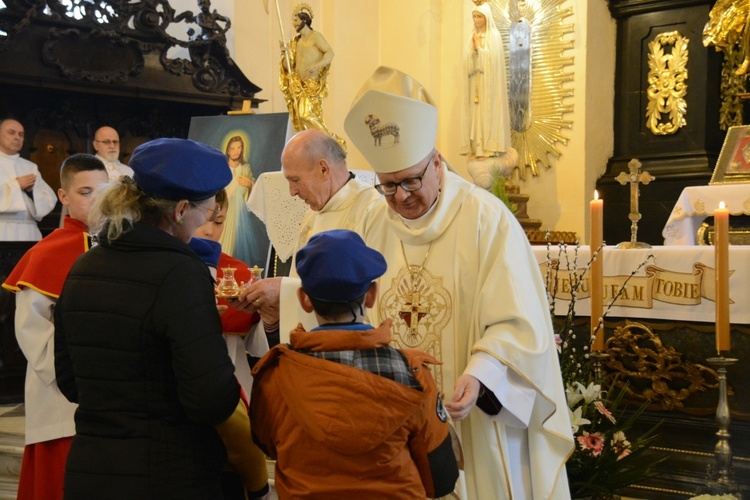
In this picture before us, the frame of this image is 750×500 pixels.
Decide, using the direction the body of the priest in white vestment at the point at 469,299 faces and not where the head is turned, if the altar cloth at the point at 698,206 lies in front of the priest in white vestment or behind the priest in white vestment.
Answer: behind

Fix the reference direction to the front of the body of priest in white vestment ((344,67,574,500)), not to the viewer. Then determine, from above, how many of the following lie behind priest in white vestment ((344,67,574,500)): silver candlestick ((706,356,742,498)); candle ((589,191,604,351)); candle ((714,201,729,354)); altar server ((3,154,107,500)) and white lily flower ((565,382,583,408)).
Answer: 4

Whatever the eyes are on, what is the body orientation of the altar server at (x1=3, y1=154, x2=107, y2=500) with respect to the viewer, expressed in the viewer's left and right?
facing the viewer and to the right of the viewer

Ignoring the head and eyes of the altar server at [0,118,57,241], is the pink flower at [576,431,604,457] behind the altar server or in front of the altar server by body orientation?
in front

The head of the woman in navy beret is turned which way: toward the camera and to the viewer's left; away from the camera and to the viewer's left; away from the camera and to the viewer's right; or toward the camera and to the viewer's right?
away from the camera and to the viewer's right

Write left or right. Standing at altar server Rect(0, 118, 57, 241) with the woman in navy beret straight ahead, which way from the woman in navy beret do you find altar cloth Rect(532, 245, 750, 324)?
left

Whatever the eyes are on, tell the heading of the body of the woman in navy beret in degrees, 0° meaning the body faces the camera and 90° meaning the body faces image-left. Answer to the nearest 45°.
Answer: approximately 225°

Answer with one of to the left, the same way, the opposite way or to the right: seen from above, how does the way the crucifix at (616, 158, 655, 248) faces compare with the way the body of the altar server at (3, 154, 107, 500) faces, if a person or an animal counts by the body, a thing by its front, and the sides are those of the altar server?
to the right

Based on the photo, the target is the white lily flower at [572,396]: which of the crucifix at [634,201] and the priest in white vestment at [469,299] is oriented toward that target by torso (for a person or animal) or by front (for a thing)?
the crucifix

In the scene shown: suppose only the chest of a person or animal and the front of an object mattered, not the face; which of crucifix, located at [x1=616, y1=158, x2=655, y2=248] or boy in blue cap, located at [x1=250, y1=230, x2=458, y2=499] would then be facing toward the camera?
the crucifix

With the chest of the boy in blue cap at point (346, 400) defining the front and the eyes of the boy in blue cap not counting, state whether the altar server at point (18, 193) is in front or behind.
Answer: in front

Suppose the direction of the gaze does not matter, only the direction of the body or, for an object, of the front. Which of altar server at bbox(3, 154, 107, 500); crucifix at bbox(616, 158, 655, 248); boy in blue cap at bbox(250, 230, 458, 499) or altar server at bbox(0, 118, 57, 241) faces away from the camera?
the boy in blue cap

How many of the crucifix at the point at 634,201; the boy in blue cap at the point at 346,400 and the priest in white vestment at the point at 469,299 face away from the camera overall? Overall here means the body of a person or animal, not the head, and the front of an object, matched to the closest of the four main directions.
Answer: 1

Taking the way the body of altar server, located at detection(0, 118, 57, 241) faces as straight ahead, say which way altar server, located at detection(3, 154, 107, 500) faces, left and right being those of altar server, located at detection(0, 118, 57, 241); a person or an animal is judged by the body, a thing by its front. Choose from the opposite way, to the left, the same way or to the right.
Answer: the same way

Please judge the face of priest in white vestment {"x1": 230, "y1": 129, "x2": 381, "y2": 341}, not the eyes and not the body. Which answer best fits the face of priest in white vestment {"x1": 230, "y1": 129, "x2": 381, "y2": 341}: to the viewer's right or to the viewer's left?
to the viewer's left

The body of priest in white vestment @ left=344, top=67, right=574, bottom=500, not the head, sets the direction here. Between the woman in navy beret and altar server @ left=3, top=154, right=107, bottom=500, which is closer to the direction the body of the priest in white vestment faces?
the woman in navy beret

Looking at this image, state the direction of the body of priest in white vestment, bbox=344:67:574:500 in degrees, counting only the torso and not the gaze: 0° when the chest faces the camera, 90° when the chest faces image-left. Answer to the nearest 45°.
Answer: approximately 45°

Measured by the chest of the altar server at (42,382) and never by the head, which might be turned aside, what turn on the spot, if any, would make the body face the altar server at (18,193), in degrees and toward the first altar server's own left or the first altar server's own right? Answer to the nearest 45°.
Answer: approximately 135° to the first altar server's own left
